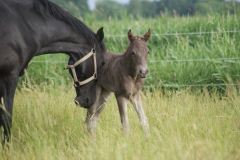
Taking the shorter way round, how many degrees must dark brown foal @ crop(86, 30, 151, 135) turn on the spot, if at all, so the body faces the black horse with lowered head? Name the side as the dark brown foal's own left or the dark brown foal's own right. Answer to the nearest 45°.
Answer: approximately 135° to the dark brown foal's own right

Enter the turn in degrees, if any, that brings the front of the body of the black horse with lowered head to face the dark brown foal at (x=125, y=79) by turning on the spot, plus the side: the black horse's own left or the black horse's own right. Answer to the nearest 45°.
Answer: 0° — it already faces it

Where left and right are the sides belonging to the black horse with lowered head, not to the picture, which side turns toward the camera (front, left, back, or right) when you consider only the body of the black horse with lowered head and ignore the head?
right

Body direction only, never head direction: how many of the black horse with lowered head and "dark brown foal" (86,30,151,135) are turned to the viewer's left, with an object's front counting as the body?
0

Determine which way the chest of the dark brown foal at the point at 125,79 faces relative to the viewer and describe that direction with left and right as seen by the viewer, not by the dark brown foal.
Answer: facing the viewer and to the right of the viewer
